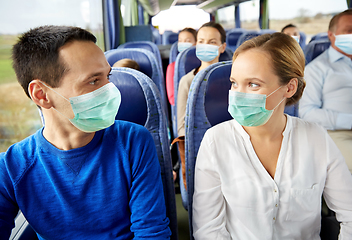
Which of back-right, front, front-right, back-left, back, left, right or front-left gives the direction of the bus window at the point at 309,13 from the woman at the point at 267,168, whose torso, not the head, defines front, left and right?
back

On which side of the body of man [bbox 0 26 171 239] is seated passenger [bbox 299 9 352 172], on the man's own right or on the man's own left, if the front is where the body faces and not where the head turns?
on the man's own left

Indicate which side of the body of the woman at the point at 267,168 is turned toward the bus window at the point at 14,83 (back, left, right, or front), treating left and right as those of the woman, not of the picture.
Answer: right

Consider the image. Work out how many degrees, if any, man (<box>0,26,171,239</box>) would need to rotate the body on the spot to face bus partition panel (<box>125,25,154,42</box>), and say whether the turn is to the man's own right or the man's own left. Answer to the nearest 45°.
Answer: approximately 180°

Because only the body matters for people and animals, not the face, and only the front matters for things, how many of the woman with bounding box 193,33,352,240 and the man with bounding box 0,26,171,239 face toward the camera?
2

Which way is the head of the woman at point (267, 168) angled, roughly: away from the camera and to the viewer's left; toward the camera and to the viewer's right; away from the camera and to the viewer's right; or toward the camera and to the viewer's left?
toward the camera and to the viewer's left

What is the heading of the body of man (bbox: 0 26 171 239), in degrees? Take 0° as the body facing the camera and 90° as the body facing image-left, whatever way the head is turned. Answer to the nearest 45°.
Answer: approximately 0°
